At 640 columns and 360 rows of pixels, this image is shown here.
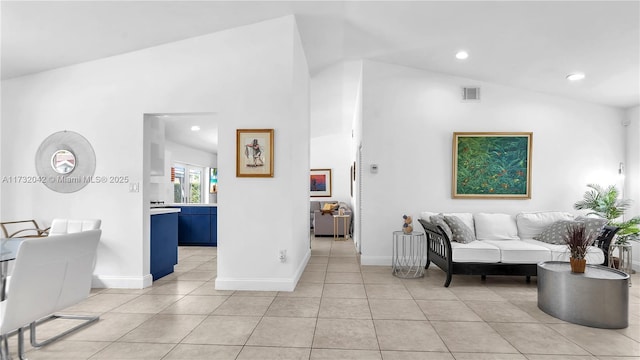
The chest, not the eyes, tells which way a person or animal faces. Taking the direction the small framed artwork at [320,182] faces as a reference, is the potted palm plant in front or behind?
in front

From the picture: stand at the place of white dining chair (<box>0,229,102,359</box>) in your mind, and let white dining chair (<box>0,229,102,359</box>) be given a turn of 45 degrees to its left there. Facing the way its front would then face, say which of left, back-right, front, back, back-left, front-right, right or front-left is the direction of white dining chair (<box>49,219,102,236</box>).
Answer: right

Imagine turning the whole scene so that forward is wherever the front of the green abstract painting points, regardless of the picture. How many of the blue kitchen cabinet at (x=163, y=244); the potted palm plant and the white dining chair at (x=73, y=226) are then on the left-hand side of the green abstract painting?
1

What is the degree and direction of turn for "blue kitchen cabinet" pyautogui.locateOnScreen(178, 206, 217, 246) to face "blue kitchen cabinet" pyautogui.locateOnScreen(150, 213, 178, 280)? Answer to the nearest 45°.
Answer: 0° — it already faces it

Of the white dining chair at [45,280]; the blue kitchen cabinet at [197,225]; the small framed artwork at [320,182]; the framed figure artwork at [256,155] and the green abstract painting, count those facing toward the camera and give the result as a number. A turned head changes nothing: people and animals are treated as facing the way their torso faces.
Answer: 4

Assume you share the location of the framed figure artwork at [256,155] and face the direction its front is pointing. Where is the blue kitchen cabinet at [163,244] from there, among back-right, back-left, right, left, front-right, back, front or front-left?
back-right

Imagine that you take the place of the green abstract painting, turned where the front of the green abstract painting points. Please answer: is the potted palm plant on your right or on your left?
on your left

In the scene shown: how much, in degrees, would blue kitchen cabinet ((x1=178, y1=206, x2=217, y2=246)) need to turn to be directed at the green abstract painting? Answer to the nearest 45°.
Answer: approximately 45° to its left
